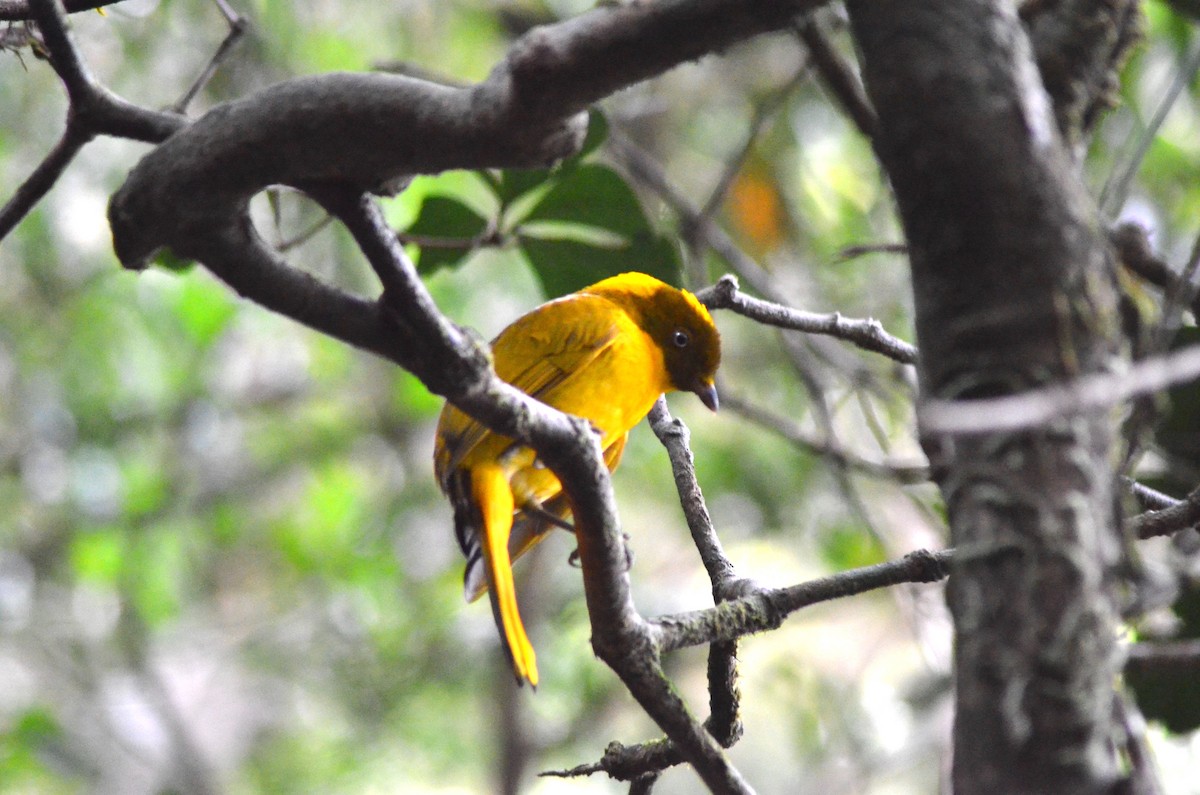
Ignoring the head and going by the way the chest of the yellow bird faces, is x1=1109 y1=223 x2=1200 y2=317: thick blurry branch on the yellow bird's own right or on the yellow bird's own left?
on the yellow bird's own right

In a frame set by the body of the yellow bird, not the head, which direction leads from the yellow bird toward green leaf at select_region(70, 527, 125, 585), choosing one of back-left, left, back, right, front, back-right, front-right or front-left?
back-left

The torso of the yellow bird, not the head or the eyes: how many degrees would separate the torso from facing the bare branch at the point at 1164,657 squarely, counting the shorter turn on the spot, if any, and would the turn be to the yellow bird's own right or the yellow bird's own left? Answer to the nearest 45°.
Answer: approximately 90° to the yellow bird's own right

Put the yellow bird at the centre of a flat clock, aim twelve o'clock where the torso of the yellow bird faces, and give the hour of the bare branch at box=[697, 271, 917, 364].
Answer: The bare branch is roughly at 2 o'clock from the yellow bird.

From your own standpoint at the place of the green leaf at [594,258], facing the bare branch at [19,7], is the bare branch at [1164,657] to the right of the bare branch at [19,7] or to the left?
left

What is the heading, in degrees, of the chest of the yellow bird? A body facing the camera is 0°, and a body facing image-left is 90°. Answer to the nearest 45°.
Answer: approximately 270°
